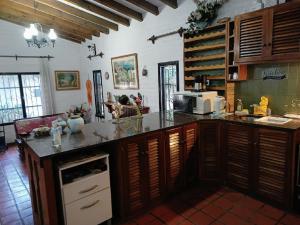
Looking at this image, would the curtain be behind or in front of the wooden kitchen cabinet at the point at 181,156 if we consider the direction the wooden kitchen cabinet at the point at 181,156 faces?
behind

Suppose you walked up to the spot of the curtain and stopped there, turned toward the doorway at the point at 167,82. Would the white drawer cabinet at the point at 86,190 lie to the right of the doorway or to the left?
right

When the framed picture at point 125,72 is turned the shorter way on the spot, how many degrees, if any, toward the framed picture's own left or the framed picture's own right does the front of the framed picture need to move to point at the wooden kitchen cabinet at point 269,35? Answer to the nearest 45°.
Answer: approximately 90° to the framed picture's own left

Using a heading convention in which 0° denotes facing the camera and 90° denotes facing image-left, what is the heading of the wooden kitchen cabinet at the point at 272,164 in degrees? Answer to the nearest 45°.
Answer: approximately 45°

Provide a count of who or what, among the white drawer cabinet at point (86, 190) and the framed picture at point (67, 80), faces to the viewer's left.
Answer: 0

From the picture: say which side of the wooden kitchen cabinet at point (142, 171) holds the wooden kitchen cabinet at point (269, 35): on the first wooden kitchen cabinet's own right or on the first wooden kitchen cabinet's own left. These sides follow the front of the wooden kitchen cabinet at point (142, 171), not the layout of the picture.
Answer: on the first wooden kitchen cabinet's own left

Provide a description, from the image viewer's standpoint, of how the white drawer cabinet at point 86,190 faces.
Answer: facing the viewer and to the right of the viewer
